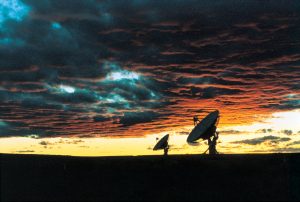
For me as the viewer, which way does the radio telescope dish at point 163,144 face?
facing to the left of the viewer
